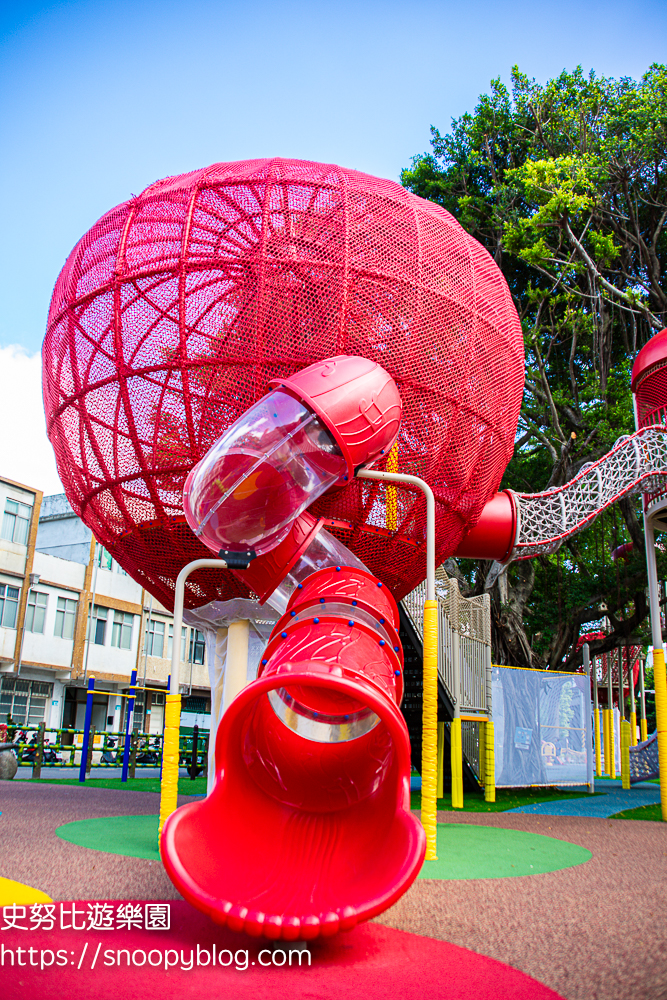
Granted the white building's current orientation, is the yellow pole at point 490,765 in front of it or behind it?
in front

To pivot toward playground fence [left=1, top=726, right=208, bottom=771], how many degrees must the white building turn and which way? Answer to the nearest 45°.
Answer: approximately 45° to its right

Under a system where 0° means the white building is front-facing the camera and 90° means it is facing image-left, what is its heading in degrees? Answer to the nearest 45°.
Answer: approximately 315°

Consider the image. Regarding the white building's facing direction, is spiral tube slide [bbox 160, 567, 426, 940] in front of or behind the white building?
in front

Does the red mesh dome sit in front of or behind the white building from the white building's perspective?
in front
